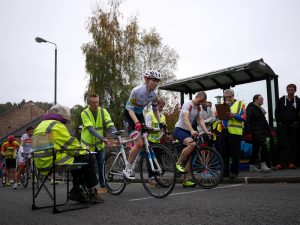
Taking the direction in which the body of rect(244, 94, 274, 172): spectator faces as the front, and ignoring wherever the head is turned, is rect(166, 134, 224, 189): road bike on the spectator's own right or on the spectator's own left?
on the spectator's own right

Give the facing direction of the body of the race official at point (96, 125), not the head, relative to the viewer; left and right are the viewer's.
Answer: facing the viewer and to the right of the viewer

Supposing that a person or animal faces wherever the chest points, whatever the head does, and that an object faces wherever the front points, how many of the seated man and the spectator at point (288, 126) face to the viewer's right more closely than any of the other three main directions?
1

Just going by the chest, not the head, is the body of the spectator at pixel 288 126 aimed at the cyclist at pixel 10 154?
no

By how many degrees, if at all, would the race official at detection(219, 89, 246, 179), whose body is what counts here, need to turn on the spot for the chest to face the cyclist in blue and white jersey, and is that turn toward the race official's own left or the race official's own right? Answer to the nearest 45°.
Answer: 0° — they already face them

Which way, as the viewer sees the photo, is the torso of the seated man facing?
to the viewer's right

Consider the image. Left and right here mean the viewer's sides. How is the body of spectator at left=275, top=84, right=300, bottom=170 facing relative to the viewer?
facing the viewer

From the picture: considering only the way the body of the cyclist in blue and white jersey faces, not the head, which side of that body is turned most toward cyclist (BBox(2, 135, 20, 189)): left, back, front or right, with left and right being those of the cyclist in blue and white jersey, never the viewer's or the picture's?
back

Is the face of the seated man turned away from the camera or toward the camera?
away from the camera

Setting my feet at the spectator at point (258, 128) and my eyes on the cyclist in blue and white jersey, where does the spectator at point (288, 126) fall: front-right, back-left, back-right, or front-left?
back-left

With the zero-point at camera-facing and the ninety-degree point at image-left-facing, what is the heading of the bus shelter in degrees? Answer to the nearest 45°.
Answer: approximately 45°
